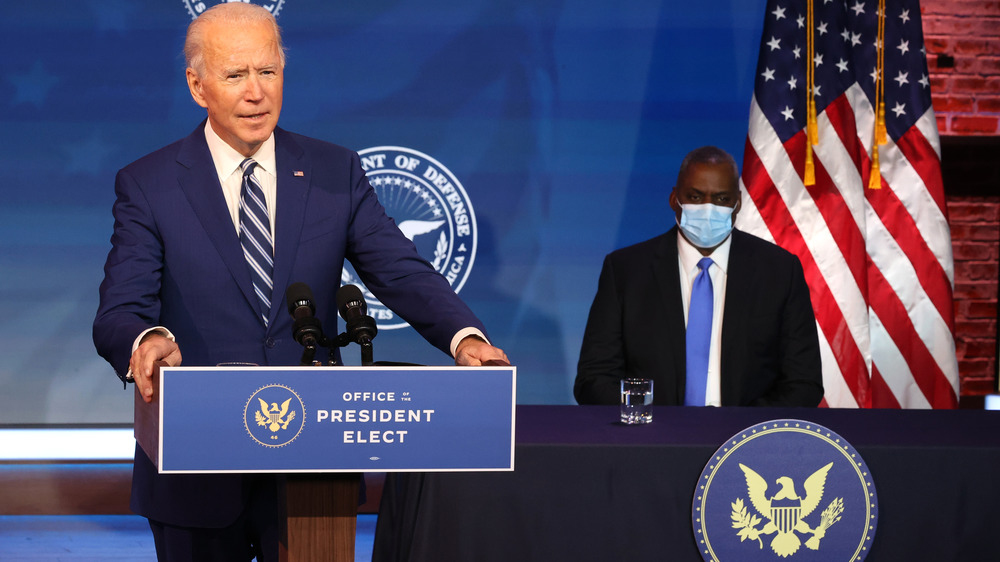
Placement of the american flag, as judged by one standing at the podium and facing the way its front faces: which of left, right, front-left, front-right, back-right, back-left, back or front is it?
back-left

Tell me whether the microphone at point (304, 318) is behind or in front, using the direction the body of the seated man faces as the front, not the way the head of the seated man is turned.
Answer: in front

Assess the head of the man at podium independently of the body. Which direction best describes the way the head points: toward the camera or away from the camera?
toward the camera

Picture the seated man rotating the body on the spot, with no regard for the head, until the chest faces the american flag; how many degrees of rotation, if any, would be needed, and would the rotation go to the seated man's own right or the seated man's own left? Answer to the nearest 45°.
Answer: approximately 135° to the seated man's own left

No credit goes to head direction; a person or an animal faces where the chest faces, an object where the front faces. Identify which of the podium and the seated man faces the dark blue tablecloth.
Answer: the seated man

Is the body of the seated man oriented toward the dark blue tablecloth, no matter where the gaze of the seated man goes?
yes

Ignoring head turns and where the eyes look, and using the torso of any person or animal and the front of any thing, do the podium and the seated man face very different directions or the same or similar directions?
same or similar directions

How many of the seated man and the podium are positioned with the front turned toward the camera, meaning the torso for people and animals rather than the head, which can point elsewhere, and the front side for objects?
2

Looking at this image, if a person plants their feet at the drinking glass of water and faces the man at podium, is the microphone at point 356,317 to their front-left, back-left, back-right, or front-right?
front-left

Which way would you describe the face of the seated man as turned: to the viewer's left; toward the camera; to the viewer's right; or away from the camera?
toward the camera

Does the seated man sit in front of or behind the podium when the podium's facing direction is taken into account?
behind

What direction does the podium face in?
toward the camera
